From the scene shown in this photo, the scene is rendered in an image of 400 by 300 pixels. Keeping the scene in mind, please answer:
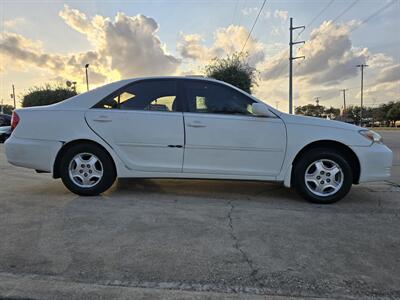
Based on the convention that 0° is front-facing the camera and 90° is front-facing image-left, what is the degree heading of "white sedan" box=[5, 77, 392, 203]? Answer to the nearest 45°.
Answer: approximately 270°

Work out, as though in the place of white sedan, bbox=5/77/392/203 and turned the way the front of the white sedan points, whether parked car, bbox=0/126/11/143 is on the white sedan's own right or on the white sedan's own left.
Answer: on the white sedan's own left
